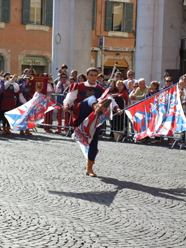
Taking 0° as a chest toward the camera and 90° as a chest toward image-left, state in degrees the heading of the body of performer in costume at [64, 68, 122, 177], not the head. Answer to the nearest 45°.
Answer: approximately 315°

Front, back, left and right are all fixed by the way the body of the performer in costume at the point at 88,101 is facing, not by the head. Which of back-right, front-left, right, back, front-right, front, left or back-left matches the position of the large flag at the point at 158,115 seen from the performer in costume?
left

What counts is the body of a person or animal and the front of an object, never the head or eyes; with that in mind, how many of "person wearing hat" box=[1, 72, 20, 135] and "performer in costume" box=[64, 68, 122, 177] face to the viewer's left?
0

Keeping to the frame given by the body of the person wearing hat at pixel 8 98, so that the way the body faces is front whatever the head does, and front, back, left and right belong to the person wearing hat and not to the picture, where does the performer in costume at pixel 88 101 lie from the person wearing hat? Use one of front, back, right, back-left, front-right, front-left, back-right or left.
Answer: front-right

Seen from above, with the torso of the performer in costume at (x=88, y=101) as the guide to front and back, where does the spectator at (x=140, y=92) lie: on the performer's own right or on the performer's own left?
on the performer's own left

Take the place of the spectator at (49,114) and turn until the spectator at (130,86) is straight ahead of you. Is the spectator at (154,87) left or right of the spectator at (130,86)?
right

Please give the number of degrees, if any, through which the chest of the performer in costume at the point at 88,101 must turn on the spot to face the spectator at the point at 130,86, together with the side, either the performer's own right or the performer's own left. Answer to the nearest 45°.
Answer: approximately 135° to the performer's own left

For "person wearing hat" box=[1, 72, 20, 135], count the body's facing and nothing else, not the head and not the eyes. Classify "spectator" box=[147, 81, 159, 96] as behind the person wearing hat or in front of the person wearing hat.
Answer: in front
